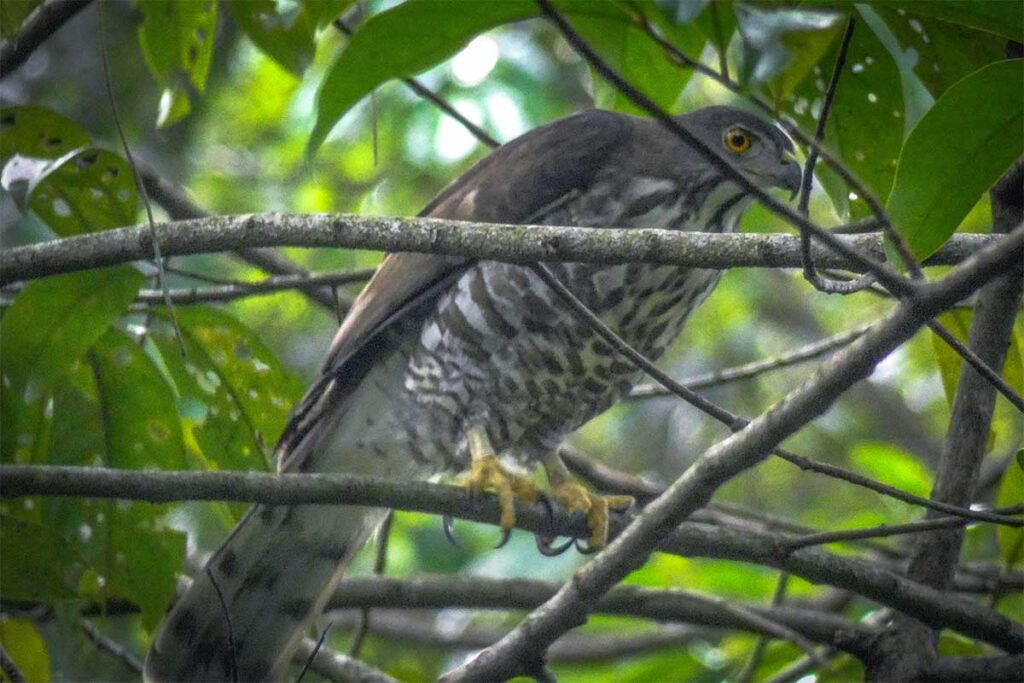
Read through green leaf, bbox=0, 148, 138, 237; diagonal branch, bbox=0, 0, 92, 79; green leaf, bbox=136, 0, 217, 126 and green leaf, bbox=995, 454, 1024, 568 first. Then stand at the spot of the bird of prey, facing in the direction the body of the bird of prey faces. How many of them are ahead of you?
1

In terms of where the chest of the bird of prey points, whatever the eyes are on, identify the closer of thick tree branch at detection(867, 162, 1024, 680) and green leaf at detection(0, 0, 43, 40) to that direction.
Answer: the thick tree branch

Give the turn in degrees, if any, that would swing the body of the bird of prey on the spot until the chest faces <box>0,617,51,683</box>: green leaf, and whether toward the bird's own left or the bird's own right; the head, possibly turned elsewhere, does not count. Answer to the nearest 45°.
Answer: approximately 135° to the bird's own right

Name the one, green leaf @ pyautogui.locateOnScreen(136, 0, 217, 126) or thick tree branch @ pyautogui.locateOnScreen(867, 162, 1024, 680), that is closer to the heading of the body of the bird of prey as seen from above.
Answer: the thick tree branch

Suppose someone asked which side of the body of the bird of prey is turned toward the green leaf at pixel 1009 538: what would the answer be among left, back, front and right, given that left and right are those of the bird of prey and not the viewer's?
front

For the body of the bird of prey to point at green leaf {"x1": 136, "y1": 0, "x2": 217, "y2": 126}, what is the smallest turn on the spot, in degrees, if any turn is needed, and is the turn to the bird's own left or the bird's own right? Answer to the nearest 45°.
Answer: approximately 180°

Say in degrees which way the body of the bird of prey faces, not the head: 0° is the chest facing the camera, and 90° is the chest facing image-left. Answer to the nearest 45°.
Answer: approximately 270°

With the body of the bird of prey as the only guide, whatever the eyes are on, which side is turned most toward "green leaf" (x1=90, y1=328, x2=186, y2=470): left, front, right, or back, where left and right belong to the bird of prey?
back
